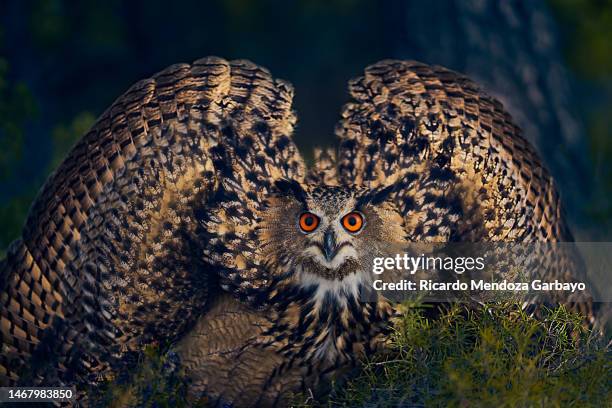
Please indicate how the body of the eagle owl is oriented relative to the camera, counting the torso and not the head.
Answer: toward the camera
